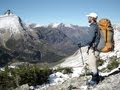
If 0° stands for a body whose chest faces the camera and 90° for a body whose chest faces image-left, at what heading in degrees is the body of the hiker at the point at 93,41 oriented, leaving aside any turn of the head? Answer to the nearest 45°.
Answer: approximately 90°
